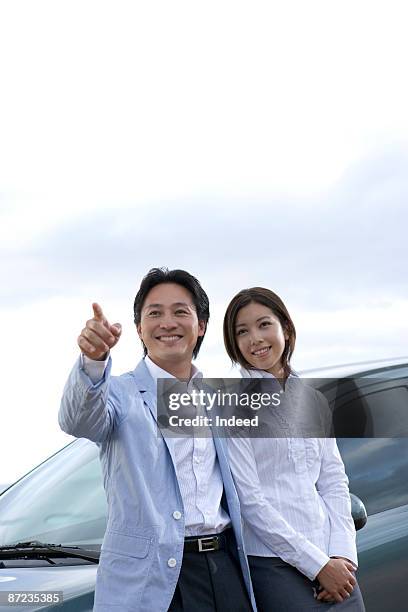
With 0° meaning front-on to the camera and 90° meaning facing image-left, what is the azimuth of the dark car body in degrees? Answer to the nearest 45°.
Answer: approximately 45°

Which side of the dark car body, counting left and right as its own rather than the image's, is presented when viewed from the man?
front
